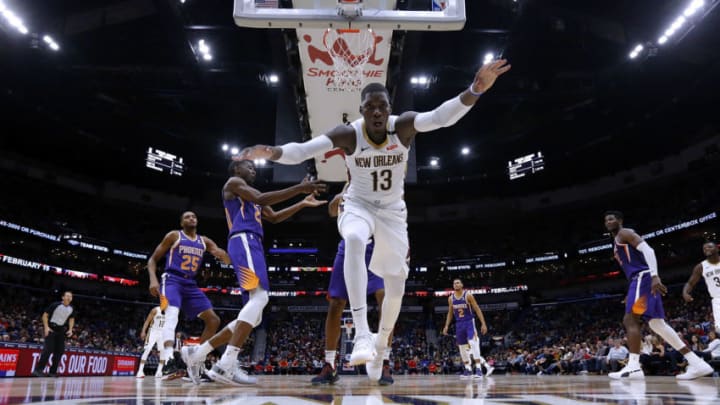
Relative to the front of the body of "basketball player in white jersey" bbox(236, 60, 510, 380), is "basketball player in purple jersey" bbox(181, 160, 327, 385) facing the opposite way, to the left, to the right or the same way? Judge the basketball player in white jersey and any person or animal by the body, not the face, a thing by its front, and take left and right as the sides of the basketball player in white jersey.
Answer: to the left

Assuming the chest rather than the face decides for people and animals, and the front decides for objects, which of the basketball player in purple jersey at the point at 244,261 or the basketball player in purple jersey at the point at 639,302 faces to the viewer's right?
the basketball player in purple jersey at the point at 244,261

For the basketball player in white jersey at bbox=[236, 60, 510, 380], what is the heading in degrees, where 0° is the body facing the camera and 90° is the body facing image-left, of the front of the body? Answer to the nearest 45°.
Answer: approximately 0°

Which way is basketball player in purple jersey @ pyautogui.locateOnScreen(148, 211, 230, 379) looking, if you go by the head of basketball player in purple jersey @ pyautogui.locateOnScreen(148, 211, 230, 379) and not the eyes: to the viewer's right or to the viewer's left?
to the viewer's right

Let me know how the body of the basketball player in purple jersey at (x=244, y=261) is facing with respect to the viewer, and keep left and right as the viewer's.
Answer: facing to the right of the viewer

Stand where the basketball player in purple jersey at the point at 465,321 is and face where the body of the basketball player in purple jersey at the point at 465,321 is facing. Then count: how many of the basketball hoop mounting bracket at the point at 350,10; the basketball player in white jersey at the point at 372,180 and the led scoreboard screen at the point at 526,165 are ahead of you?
2

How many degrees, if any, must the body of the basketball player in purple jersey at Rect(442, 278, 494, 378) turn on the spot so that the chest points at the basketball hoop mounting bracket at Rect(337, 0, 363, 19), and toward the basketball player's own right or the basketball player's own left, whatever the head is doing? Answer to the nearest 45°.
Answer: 0° — they already face it

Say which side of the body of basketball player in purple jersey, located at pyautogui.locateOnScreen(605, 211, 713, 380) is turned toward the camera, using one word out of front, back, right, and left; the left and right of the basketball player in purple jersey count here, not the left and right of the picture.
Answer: left
